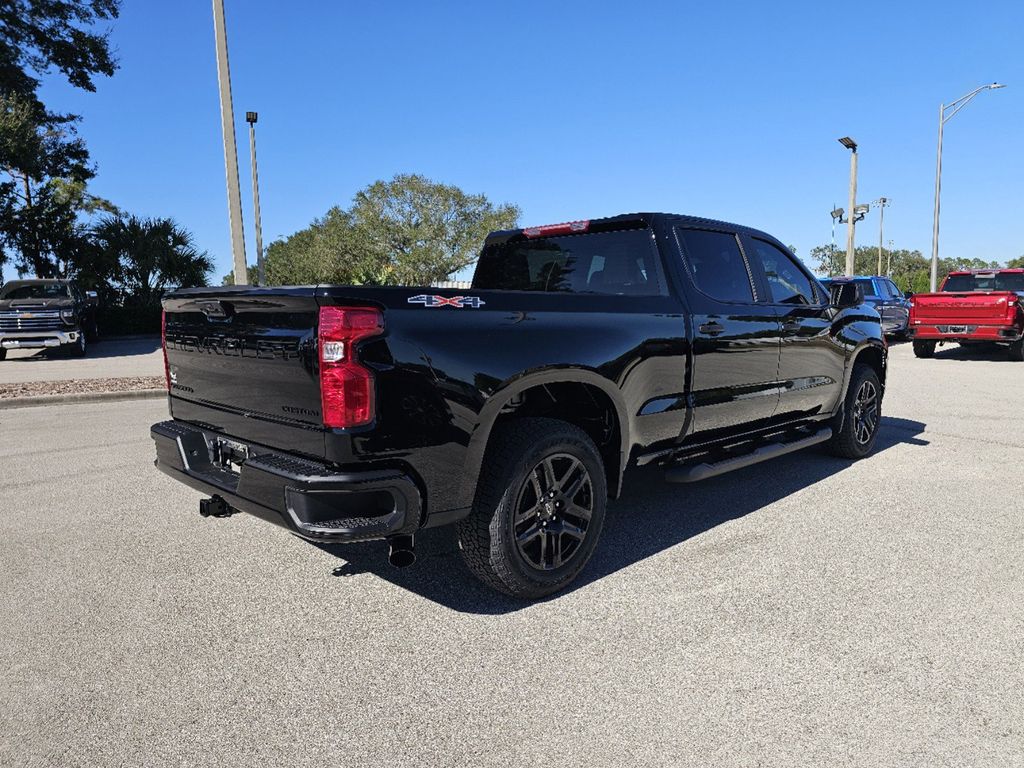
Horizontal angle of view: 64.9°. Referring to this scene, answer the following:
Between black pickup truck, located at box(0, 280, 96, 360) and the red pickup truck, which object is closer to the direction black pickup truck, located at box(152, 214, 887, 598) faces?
the red pickup truck

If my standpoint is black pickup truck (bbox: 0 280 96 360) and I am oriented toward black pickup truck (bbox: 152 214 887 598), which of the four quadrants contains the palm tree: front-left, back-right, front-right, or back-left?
back-left

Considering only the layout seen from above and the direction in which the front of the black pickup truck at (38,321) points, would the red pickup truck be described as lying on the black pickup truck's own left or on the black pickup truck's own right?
on the black pickup truck's own left

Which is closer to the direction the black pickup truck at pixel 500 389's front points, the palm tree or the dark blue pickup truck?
the dark blue pickup truck

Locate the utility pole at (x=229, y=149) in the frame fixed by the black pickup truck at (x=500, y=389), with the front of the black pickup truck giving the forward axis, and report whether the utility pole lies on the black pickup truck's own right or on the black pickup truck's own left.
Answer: on the black pickup truck's own left

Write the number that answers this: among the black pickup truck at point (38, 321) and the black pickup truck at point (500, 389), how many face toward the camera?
1

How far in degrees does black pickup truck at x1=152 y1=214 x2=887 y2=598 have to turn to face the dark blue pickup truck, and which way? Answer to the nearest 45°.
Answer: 0° — it already faces it

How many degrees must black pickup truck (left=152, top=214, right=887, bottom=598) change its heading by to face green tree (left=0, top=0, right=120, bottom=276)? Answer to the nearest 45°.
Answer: approximately 90° to its left

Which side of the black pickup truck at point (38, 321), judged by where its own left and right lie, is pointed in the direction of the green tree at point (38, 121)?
back

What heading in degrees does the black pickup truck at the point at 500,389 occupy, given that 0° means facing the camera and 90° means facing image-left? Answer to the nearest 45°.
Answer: approximately 225°

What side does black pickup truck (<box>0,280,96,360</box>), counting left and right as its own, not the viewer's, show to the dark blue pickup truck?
left

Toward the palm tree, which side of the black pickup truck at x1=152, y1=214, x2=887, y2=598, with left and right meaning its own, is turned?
left
